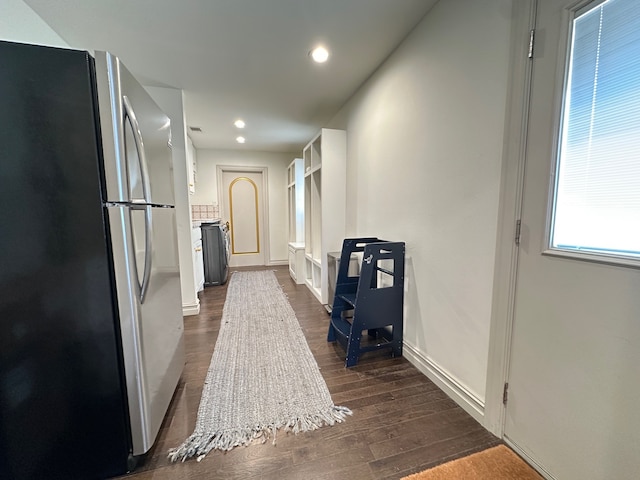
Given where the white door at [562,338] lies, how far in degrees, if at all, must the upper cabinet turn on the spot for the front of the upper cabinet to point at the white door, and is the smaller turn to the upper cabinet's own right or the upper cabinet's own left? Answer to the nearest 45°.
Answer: approximately 90° to the upper cabinet's own right

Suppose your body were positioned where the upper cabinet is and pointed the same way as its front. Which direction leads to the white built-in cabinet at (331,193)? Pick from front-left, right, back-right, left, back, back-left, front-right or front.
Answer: front-right

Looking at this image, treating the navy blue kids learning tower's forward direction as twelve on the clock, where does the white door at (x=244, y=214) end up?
The white door is roughly at 3 o'clock from the navy blue kids learning tower.

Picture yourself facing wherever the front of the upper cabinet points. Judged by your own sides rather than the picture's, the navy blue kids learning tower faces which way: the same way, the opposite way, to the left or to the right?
the opposite way

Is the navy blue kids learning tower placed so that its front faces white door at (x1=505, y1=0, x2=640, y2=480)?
no

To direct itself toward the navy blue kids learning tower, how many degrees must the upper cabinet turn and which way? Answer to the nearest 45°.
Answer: approximately 45° to its right

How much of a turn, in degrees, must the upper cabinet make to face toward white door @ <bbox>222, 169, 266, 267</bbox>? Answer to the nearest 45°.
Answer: approximately 45° to its left

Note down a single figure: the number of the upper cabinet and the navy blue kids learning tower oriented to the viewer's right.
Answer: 1

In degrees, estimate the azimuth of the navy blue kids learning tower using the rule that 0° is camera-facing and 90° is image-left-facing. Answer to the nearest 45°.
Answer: approximately 45°

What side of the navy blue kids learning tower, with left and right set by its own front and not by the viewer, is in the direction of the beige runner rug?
front

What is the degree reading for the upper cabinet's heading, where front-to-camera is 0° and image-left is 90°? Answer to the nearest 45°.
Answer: approximately 270°

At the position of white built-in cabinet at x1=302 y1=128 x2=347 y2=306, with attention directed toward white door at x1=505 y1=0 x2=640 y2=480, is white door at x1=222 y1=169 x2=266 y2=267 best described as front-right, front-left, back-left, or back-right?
back-right

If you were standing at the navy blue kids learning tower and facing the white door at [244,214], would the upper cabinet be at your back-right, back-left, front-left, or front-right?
front-left

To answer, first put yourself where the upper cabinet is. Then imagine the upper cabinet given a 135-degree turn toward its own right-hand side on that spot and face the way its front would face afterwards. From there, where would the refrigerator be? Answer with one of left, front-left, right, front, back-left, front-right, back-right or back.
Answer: front-left

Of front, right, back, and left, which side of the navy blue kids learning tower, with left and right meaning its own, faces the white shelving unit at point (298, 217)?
right
